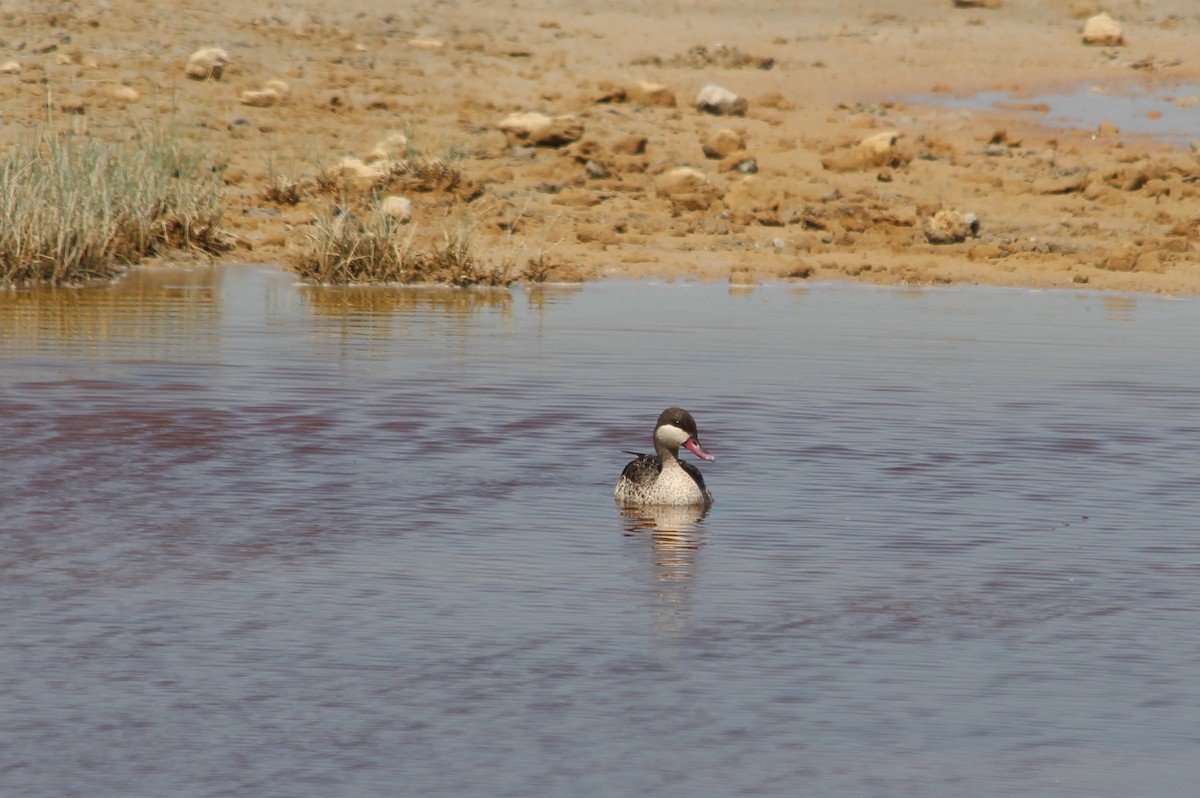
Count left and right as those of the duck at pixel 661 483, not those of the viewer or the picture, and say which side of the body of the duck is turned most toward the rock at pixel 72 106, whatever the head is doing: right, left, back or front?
back

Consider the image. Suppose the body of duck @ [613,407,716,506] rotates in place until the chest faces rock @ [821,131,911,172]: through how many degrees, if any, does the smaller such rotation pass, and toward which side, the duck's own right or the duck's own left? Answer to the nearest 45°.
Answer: approximately 135° to the duck's own left

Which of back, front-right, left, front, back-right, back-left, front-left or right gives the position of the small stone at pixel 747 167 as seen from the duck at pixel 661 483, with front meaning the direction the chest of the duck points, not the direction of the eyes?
back-left

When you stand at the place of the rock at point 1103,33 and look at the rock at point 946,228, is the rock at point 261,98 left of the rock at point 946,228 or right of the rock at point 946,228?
right

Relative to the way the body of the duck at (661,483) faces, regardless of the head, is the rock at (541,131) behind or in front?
behind

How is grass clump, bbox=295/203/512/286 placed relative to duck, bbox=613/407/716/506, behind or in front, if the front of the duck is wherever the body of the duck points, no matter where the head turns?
behind

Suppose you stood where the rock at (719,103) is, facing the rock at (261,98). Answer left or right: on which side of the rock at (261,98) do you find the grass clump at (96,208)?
left

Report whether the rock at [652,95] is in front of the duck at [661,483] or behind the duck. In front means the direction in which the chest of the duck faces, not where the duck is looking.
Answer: behind

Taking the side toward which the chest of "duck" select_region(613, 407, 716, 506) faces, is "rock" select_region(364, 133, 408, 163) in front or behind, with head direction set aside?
behind

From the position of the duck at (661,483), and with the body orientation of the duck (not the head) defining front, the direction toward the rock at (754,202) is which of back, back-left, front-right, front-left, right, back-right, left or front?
back-left

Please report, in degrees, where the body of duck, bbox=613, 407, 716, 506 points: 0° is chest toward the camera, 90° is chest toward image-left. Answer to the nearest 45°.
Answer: approximately 315°
